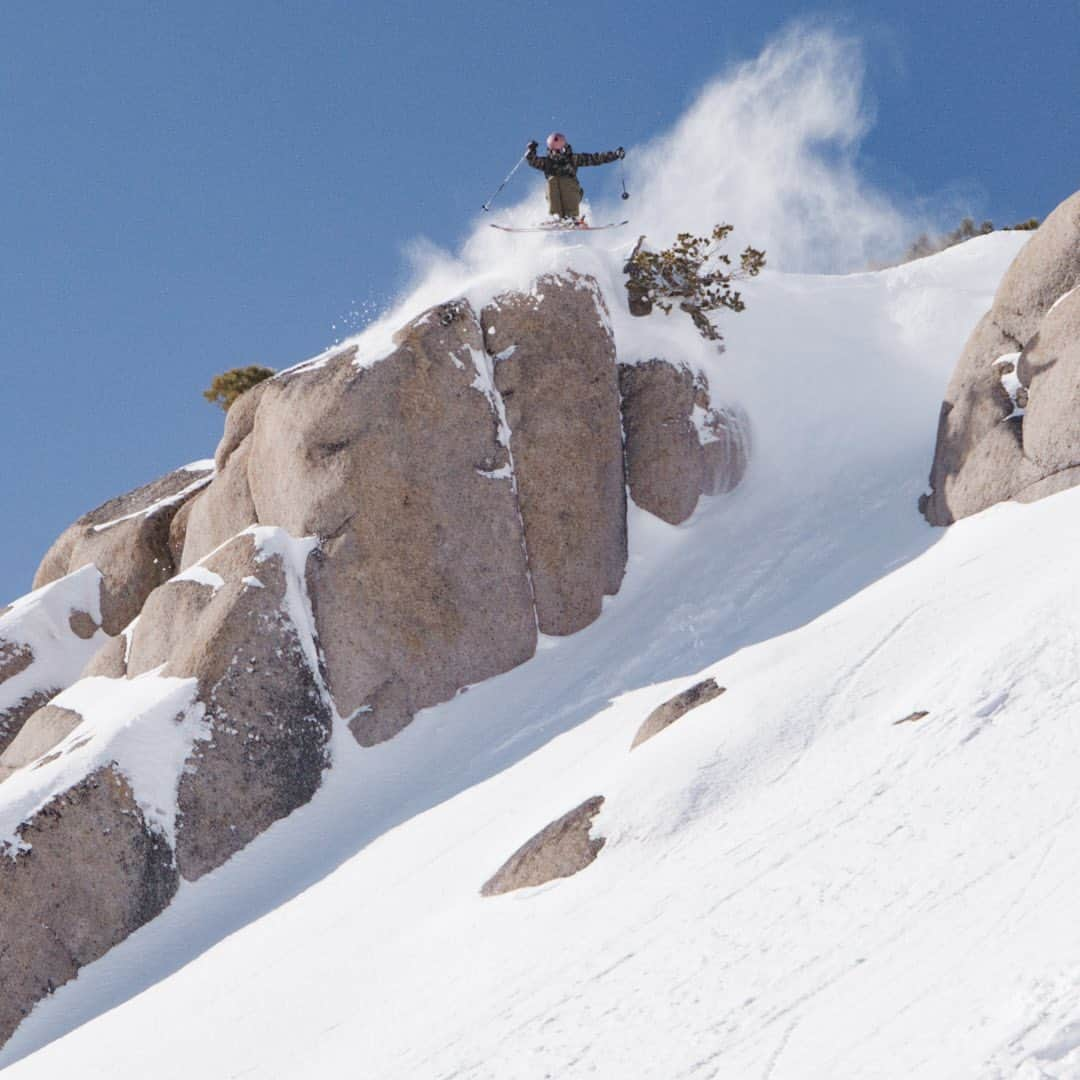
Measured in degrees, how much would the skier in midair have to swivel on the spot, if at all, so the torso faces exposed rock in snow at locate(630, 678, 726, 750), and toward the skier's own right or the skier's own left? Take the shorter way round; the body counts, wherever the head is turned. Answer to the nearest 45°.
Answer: approximately 45° to the skier's own left

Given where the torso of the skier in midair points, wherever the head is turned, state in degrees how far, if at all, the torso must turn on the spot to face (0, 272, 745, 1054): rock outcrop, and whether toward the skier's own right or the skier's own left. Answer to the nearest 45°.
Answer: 0° — they already face it

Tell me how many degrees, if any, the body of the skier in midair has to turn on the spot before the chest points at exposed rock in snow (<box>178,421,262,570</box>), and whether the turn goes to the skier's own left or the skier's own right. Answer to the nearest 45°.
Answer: approximately 90° to the skier's own right

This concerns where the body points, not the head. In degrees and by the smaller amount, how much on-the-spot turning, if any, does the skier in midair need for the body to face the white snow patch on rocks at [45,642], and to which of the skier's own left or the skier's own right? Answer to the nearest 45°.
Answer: approximately 45° to the skier's own right

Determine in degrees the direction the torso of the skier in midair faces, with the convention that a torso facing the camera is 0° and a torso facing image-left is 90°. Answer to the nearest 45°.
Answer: approximately 45°

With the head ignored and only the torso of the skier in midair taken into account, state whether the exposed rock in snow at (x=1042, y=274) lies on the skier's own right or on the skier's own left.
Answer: on the skier's own left

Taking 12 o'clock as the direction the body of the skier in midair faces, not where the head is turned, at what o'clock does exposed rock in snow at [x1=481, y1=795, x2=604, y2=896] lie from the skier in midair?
The exposed rock in snow is roughly at 11 o'clock from the skier in midair.

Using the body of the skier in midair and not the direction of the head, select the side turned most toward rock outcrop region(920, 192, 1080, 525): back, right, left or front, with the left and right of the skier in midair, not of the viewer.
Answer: left

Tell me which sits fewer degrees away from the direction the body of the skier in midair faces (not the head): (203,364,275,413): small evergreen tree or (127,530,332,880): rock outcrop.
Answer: the rock outcrop
